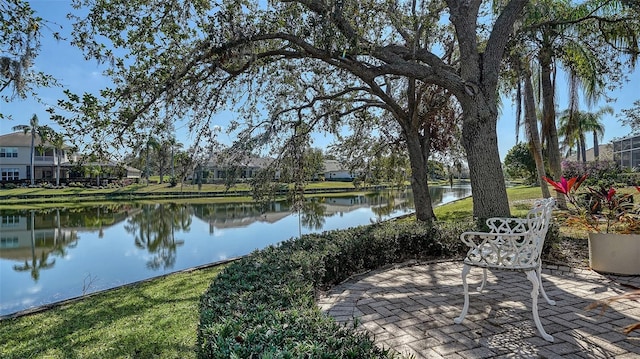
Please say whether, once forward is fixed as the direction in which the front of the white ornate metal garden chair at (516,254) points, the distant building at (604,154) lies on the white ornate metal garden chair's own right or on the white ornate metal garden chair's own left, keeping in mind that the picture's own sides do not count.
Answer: on the white ornate metal garden chair's own right

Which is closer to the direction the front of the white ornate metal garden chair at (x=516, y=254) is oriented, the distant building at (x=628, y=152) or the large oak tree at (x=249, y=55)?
the large oak tree

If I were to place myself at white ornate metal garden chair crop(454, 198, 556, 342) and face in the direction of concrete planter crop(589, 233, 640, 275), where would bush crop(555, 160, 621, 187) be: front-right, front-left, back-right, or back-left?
front-left

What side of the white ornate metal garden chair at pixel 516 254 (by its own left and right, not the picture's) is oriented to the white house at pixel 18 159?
front

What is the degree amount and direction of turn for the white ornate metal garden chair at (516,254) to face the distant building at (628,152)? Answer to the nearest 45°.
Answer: approximately 90° to its right

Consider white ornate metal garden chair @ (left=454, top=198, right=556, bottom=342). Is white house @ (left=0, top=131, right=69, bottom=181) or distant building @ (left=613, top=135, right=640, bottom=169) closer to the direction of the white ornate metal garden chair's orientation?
the white house

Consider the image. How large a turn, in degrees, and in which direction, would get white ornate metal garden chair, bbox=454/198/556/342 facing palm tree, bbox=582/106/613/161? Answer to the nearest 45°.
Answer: approximately 90° to its right

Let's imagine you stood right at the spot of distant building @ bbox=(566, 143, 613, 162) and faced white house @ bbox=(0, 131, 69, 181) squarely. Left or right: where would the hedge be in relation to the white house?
left

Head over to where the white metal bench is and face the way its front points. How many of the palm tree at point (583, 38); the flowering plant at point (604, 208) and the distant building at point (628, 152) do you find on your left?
0

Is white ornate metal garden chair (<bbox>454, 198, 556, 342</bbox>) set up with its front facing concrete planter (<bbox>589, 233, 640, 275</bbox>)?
no

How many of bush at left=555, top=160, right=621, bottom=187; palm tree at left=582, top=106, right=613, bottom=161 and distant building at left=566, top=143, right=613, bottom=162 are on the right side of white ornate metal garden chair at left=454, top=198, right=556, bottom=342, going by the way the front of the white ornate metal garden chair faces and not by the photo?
3

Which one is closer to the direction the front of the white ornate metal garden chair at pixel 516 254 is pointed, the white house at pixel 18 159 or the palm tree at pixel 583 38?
the white house

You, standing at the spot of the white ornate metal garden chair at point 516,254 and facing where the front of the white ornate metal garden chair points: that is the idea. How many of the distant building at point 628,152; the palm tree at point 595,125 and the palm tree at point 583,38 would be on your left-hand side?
0

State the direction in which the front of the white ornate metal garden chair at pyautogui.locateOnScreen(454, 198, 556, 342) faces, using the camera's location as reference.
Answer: facing to the left of the viewer

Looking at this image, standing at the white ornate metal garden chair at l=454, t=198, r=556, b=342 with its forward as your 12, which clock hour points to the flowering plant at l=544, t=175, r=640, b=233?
The flowering plant is roughly at 4 o'clock from the white ornate metal garden chair.

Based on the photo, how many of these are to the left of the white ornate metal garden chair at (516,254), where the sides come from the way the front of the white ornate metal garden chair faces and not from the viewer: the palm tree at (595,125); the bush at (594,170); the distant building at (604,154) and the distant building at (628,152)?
0

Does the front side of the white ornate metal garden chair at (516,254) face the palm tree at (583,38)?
no
